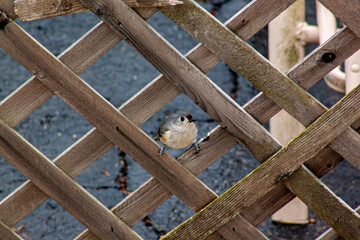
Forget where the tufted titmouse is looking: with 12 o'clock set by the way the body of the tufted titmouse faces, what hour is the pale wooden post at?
The pale wooden post is roughly at 9 o'clock from the tufted titmouse.

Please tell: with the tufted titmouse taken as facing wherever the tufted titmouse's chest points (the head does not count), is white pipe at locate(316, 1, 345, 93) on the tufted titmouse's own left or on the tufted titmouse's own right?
on the tufted titmouse's own left

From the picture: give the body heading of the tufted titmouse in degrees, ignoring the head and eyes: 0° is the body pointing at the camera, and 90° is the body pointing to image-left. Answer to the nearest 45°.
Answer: approximately 315°
